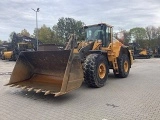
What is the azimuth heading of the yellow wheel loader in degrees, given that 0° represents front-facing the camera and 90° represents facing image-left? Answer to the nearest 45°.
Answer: approximately 45°
